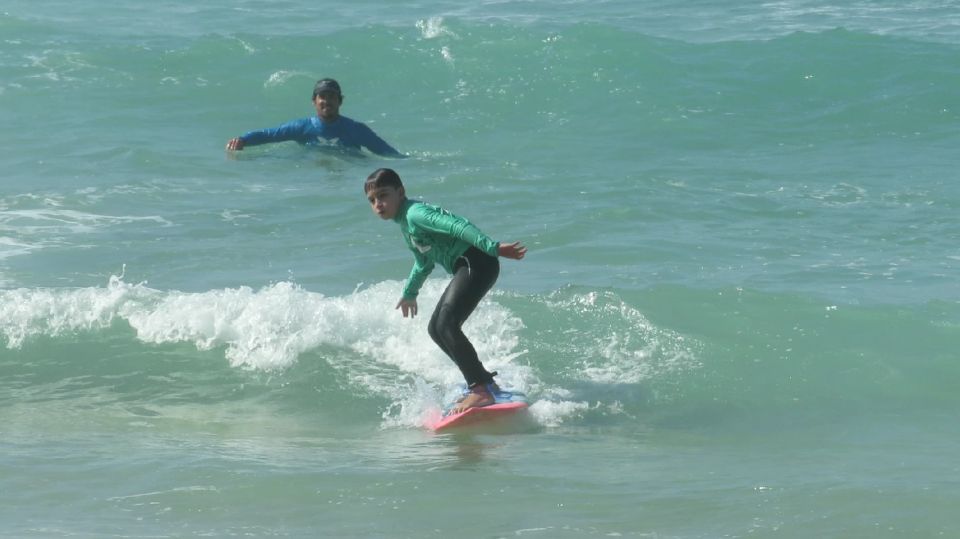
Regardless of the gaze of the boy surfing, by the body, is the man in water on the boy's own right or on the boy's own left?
on the boy's own right

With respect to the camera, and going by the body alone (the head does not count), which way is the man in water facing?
toward the camera

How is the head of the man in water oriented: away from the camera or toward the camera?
toward the camera

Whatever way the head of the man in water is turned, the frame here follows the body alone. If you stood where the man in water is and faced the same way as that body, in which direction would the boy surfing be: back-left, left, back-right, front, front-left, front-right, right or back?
front

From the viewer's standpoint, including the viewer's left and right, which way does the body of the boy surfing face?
facing the viewer and to the left of the viewer

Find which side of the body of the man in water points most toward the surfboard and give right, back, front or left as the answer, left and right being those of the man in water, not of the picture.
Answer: front

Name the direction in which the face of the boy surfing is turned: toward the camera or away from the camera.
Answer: toward the camera
